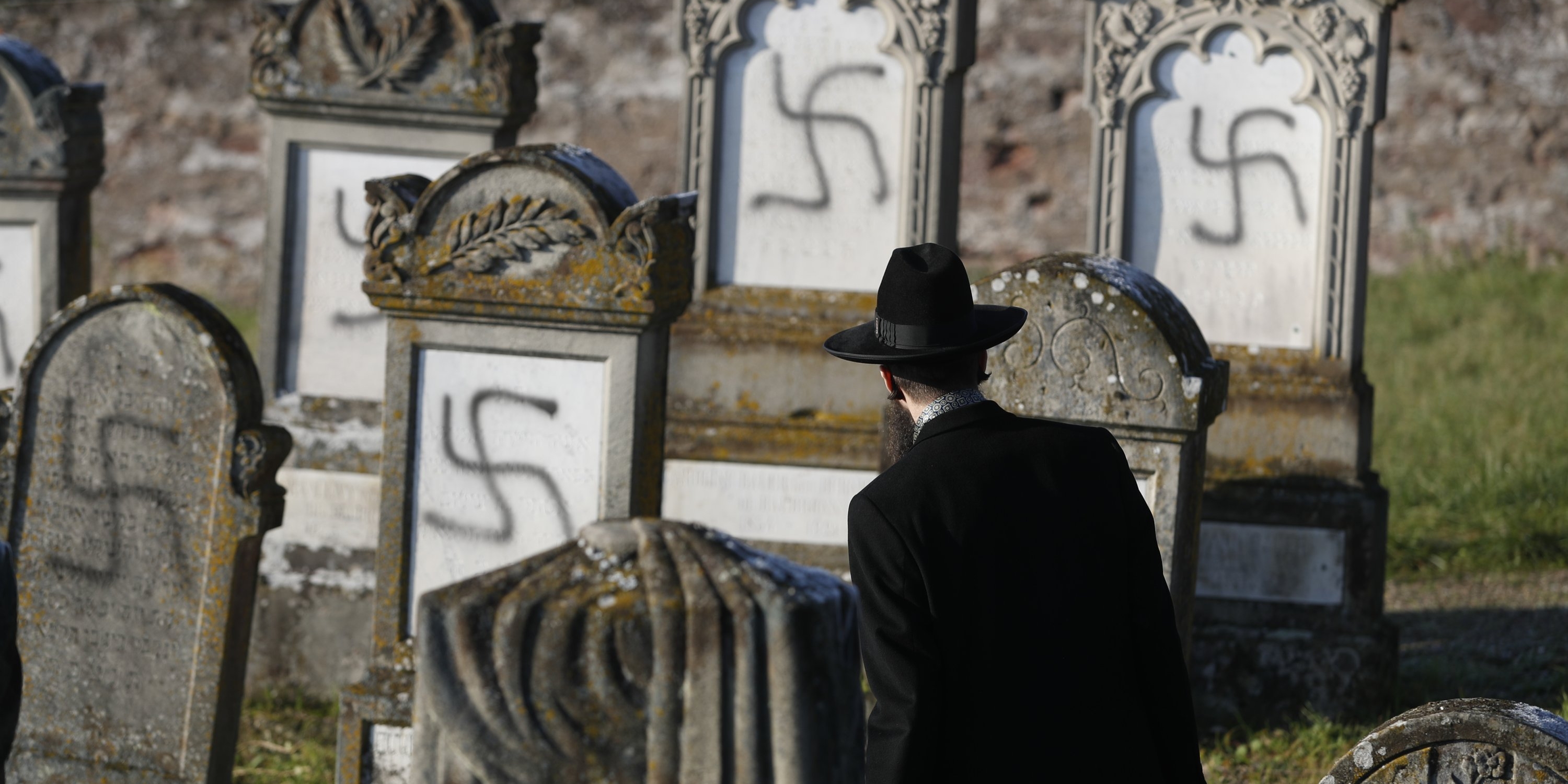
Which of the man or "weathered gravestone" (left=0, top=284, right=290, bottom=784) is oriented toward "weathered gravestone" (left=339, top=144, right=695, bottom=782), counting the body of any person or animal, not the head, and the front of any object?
the man

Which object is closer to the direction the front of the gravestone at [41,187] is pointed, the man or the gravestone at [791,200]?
the man

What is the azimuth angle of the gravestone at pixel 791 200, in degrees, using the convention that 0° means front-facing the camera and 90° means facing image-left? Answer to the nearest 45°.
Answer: approximately 45°

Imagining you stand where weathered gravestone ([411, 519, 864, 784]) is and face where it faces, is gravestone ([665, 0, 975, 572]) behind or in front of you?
behind

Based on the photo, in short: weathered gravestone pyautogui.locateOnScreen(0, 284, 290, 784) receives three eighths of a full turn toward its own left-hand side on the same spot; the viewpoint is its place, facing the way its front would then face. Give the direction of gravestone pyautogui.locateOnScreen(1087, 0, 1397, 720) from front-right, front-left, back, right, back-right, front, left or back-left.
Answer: front

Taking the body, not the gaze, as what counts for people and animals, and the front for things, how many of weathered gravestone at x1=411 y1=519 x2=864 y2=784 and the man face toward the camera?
1

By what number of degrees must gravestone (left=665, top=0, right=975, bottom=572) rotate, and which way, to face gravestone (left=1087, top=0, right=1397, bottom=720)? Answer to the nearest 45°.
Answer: approximately 135° to its left

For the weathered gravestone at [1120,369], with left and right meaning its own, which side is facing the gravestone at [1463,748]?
front

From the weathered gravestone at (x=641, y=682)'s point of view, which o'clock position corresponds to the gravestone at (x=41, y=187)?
The gravestone is roughly at 5 o'clock from the weathered gravestone.

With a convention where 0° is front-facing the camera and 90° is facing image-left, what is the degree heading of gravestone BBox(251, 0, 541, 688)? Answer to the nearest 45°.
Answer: approximately 45°

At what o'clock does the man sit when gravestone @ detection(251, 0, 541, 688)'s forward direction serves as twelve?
The man is roughly at 10 o'clock from the gravestone.

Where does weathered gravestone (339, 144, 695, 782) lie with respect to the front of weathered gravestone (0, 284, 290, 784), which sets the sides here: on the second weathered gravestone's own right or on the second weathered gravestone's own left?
on the second weathered gravestone's own left

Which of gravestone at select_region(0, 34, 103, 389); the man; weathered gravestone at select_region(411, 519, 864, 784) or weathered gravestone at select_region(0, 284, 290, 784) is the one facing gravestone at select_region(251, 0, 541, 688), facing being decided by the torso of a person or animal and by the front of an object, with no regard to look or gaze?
the man

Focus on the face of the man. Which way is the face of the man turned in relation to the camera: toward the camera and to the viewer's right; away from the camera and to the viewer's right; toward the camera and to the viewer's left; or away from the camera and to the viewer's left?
away from the camera and to the viewer's left
